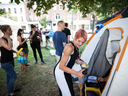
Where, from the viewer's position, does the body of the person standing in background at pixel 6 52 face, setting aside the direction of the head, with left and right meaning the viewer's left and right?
facing to the right of the viewer
